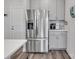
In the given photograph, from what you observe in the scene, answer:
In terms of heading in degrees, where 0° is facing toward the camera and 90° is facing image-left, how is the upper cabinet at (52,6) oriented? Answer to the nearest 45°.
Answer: approximately 0°

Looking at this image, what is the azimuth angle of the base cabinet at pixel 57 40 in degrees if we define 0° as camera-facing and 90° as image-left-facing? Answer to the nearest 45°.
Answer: approximately 0°

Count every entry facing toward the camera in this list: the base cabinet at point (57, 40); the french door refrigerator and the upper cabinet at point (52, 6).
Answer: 3

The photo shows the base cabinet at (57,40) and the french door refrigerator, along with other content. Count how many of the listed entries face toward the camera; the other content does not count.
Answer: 2
